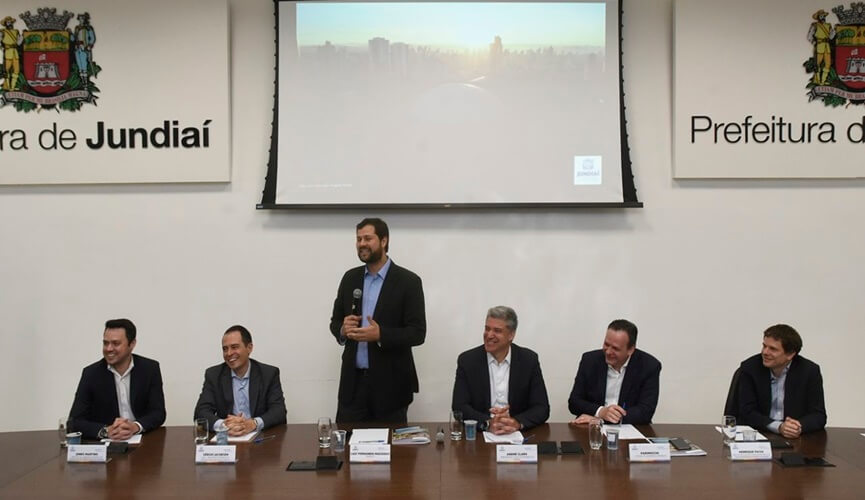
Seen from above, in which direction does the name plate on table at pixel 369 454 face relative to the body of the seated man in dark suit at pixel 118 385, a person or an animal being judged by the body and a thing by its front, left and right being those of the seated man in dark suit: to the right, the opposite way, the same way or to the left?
the same way

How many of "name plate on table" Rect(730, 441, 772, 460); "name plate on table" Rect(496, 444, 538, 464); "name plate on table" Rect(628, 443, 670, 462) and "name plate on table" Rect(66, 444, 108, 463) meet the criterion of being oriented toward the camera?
4

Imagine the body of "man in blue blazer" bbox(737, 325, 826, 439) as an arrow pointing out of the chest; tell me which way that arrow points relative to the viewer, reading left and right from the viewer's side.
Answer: facing the viewer

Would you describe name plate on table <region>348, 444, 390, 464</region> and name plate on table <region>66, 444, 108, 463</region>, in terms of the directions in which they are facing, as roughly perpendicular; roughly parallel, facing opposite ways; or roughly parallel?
roughly parallel

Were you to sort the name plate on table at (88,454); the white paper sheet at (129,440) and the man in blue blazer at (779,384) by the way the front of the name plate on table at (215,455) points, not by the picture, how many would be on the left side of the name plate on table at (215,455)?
1

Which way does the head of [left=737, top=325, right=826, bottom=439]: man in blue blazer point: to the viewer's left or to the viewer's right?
to the viewer's left

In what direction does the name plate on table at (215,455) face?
toward the camera

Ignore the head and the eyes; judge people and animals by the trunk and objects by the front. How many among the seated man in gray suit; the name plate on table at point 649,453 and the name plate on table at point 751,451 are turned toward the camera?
3

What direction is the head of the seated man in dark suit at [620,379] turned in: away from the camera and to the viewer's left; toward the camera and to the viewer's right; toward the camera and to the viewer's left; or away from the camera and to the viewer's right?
toward the camera and to the viewer's left

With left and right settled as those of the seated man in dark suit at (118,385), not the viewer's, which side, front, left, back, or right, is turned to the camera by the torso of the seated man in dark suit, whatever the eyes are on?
front

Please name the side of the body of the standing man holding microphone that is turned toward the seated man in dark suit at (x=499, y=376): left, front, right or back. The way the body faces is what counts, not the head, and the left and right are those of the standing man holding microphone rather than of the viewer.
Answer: left

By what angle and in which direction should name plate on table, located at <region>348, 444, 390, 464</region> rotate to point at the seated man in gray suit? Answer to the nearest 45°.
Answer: approximately 135° to its right

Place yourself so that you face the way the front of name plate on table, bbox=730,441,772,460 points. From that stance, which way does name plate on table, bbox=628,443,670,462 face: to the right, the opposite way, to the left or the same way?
the same way

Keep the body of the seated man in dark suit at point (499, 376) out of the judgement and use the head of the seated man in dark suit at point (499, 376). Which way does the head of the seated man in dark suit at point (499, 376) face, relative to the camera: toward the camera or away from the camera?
toward the camera

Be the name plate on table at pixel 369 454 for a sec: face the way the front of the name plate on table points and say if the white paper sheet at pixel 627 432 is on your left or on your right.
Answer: on your left

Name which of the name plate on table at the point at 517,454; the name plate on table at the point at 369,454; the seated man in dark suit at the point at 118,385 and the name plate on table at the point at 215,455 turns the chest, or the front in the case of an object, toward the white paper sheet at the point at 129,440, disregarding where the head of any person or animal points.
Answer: the seated man in dark suit

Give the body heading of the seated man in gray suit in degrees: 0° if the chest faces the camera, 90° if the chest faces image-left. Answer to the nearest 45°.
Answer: approximately 0°
